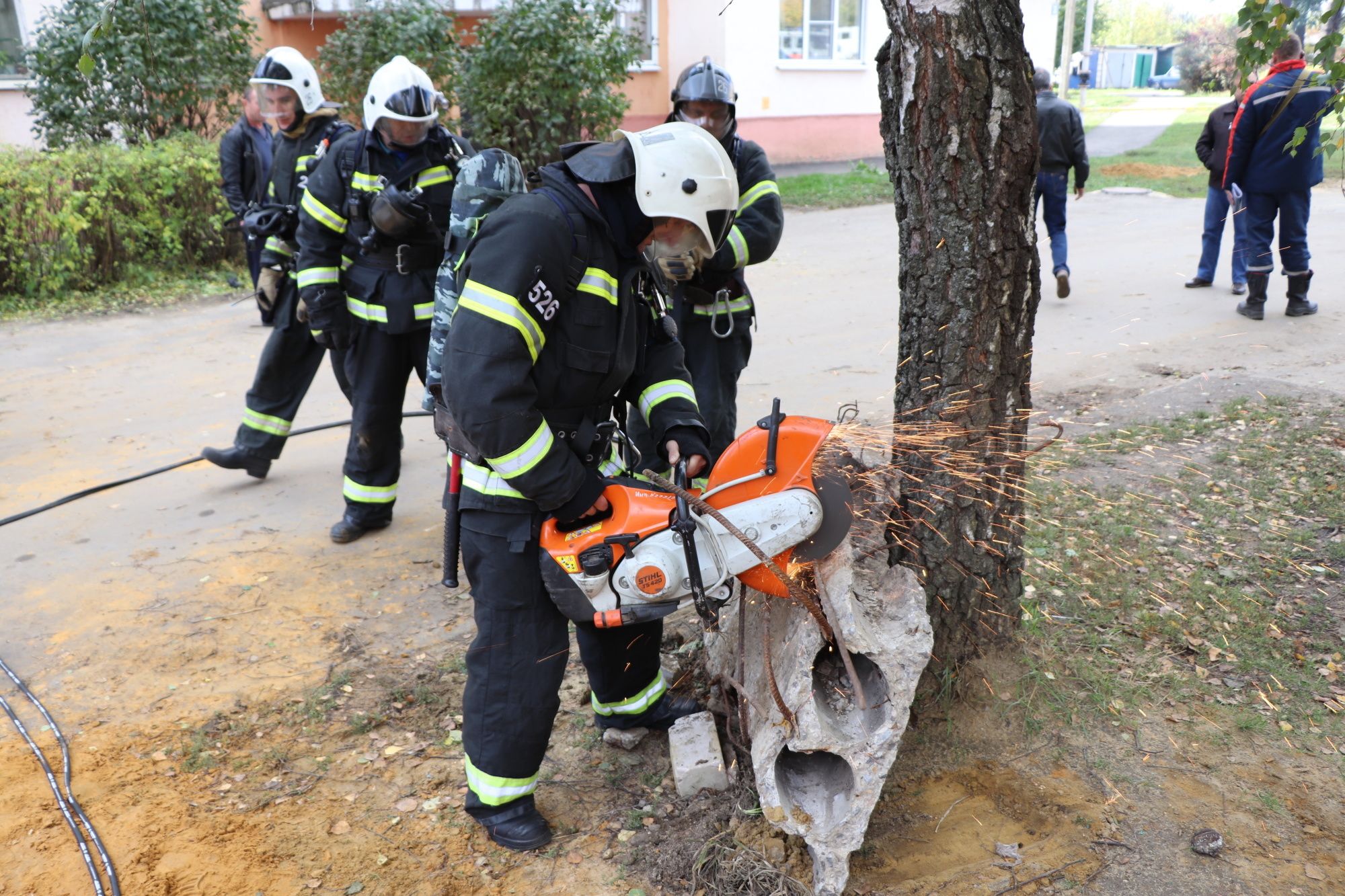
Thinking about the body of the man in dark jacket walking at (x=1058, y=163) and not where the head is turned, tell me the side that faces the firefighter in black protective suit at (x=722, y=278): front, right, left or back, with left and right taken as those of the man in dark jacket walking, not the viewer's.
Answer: back

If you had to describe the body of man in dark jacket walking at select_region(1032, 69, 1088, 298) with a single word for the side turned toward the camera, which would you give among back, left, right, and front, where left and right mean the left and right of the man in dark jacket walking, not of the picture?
back

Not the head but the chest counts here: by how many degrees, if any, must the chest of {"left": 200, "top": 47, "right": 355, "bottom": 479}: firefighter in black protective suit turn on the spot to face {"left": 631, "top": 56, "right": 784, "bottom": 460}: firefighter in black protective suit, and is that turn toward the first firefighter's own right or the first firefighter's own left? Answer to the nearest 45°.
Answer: approximately 90° to the first firefighter's own left

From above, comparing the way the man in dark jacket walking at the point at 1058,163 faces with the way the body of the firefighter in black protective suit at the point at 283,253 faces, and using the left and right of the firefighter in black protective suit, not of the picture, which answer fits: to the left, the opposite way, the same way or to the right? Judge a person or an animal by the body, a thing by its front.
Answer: the opposite way

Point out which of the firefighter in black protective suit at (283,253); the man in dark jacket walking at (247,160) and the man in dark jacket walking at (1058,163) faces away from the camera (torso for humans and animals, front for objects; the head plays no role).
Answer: the man in dark jacket walking at (1058,163)

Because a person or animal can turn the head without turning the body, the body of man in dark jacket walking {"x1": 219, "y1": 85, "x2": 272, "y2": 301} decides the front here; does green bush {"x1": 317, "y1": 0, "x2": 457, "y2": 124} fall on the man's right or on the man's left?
on the man's left

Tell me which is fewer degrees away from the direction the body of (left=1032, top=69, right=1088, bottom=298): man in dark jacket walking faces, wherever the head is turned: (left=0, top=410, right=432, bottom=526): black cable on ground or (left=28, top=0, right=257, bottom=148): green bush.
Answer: the green bush

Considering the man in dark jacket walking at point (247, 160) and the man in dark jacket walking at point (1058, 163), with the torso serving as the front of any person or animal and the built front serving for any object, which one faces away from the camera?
the man in dark jacket walking at point (1058, 163)

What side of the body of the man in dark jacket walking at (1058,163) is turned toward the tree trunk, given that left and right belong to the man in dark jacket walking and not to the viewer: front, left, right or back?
back
